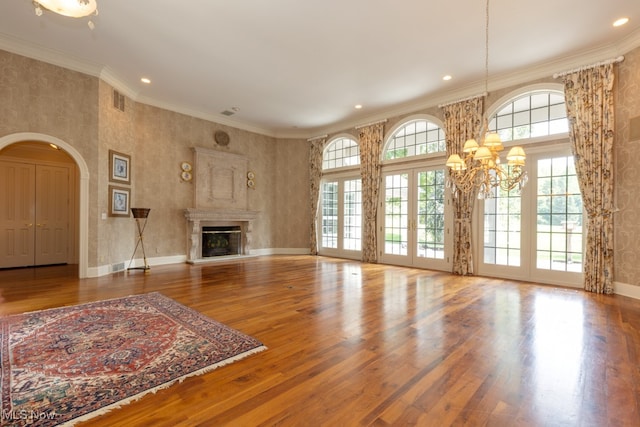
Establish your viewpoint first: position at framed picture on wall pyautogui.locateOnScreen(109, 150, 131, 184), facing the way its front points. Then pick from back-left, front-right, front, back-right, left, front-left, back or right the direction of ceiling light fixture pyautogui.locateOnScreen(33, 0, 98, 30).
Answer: front-right

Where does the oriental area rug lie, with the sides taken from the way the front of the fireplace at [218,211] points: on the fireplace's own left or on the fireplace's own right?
on the fireplace's own right

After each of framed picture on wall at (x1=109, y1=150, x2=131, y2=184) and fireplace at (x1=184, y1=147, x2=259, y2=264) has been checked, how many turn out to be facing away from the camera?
0

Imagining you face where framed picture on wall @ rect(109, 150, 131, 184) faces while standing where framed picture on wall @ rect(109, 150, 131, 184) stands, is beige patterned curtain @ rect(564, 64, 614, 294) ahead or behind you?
ahead

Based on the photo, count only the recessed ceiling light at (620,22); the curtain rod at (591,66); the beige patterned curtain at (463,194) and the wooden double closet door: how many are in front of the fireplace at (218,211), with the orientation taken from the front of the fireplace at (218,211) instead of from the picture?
3

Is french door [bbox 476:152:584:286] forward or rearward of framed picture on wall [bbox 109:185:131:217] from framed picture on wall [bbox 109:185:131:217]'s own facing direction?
forward

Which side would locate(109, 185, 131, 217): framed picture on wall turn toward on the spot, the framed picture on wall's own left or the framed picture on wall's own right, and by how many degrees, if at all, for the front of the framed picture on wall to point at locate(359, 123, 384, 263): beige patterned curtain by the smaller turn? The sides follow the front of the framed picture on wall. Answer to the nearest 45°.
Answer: approximately 45° to the framed picture on wall's own left

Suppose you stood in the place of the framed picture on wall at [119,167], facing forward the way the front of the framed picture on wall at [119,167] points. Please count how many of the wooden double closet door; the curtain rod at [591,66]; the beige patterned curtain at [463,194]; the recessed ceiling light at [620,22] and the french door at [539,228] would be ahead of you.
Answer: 4

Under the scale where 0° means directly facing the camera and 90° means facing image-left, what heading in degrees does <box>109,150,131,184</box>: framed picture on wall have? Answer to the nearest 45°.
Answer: approximately 315°

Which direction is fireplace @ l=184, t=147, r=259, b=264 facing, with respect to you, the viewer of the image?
facing the viewer and to the right of the viewer

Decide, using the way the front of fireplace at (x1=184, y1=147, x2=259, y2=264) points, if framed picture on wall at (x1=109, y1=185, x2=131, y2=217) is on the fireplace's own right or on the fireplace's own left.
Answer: on the fireplace's own right

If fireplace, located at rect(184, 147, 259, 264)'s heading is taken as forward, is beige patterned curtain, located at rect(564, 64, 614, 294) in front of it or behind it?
in front

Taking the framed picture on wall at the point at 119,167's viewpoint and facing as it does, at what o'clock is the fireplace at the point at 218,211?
The fireplace is roughly at 10 o'clock from the framed picture on wall.
